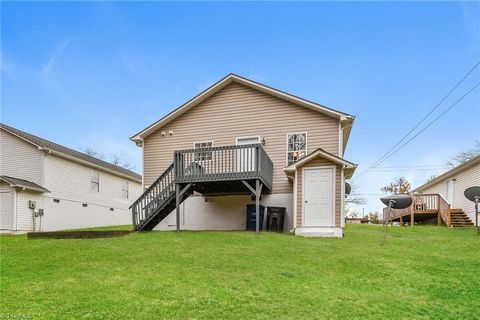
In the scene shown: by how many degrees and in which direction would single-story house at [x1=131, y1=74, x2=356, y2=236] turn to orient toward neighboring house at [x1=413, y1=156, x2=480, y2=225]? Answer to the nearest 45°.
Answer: approximately 45° to its right

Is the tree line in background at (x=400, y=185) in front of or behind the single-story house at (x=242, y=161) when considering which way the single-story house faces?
in front

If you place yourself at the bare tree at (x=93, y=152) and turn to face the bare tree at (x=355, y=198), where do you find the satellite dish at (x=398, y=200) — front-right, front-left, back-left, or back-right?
front-right

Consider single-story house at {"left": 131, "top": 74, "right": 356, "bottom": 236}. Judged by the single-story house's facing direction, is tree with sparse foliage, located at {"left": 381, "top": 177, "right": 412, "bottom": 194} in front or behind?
in front

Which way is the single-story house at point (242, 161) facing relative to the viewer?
away from the camera
